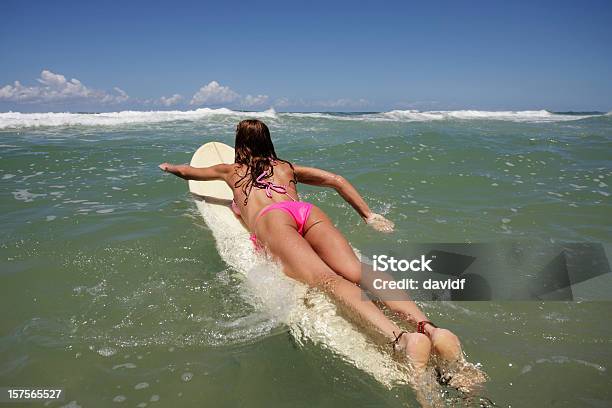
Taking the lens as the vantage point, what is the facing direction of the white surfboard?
facing away from the viewer and to the left of the viewer
